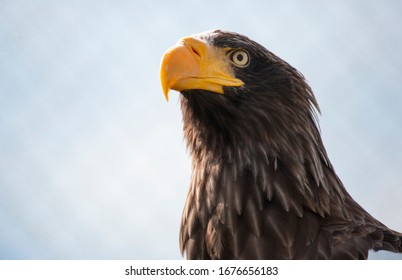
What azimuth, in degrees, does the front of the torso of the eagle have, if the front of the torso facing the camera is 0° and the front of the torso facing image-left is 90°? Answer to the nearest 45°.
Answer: approximately 90°
